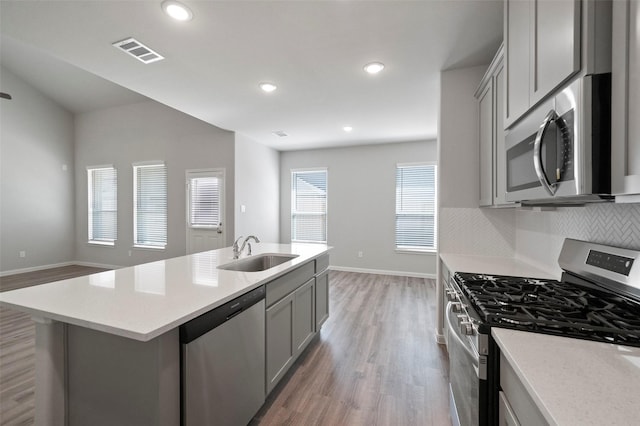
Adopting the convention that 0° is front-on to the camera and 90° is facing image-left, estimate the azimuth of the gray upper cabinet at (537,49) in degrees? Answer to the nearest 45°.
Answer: approximately 45°

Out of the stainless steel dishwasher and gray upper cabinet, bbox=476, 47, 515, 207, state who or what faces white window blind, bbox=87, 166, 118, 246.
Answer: the gray upper cabinet

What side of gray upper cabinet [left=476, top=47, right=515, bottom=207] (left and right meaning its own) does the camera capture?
left

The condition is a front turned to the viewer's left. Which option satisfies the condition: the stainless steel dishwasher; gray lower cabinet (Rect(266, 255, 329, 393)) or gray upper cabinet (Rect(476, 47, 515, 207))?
the gray upper cabinet

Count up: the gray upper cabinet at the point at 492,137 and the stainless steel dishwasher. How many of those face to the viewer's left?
1

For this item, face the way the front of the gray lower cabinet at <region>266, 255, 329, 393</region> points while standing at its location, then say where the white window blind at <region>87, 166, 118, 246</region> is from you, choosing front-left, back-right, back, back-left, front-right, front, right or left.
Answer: back

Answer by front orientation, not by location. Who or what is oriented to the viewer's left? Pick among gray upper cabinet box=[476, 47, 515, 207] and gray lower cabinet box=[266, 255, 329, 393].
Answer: the gray upper cabinet

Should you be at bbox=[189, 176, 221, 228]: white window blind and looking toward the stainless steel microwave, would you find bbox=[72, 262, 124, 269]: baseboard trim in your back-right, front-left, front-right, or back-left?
back-right
